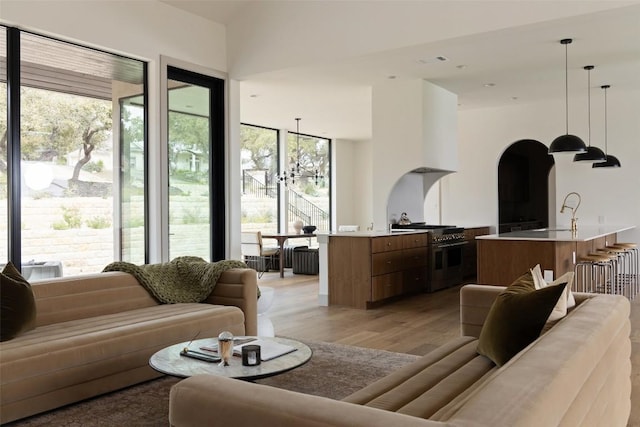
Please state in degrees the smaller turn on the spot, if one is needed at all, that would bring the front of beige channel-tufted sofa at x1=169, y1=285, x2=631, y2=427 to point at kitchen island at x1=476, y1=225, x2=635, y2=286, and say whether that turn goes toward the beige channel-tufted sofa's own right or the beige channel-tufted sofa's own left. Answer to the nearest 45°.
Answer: approximately 45° to the beige channel-tufted sofa's own right

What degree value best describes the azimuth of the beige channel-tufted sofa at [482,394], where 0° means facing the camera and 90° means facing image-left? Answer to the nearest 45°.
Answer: approximately 135°

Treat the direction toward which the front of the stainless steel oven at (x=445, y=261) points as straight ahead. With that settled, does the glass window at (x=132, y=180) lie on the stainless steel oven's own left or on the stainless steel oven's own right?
on the stainless steel oven's own right

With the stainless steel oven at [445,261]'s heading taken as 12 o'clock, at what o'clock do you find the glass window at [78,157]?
The glass window is roughly at 3 o'clock from the stainless steel oven.

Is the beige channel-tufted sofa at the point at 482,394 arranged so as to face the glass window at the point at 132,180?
yes

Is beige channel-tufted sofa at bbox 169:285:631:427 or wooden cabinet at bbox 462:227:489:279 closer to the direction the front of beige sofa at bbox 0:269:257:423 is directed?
the beige channel-tufted sofa

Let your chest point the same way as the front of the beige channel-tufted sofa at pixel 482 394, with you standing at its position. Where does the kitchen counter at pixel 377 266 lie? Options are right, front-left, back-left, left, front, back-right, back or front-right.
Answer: front-right

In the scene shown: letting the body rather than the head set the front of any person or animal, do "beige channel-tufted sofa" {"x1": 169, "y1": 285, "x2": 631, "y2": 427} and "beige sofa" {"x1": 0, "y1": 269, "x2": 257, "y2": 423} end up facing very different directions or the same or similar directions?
very different directions

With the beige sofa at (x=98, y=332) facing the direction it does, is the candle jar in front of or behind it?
in front

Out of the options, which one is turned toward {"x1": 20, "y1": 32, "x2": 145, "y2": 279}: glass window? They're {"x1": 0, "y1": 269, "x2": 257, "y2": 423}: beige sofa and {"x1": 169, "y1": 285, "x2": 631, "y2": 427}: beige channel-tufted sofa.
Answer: the beige channel-tufted sofa

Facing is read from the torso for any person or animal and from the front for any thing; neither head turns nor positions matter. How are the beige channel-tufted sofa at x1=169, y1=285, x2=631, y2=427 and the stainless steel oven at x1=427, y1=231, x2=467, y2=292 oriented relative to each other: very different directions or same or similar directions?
very different directions

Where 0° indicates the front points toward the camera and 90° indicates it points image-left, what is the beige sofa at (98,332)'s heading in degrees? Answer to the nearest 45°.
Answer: approximately 315°
